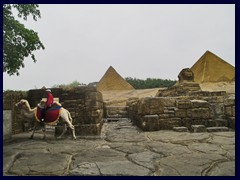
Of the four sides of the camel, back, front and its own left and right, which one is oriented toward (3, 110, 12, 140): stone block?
front

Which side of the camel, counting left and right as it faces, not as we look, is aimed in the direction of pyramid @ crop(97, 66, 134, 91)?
right

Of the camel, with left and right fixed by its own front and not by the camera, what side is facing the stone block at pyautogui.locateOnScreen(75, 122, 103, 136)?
back

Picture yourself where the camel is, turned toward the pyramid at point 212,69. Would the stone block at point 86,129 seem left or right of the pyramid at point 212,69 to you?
right

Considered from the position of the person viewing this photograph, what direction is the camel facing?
facing to the left of the viewer

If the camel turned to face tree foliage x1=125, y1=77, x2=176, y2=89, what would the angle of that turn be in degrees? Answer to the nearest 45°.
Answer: approximately 135° to its right

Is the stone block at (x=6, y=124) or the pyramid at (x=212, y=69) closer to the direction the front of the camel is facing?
the stone block

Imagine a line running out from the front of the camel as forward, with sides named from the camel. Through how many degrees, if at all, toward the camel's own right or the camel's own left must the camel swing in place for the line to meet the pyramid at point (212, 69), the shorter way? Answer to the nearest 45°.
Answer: approximately 135° to the camel's own right

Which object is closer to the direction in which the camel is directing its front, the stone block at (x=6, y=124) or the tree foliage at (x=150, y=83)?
the stone block

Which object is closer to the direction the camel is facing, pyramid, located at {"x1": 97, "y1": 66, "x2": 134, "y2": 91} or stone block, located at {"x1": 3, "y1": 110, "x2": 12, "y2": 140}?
the stone block
